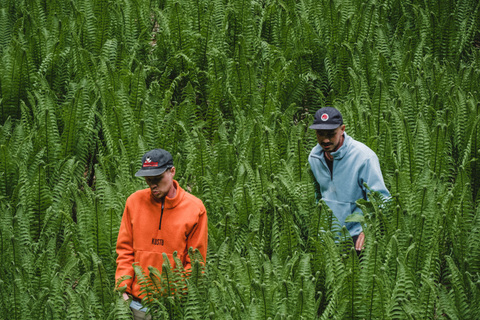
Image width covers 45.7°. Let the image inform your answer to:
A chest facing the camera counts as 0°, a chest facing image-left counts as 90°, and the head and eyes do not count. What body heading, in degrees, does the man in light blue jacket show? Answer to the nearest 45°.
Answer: approximately 45°

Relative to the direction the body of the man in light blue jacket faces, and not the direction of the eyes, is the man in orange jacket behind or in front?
in front

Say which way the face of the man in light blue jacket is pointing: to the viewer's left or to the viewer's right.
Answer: to the viewer's left
